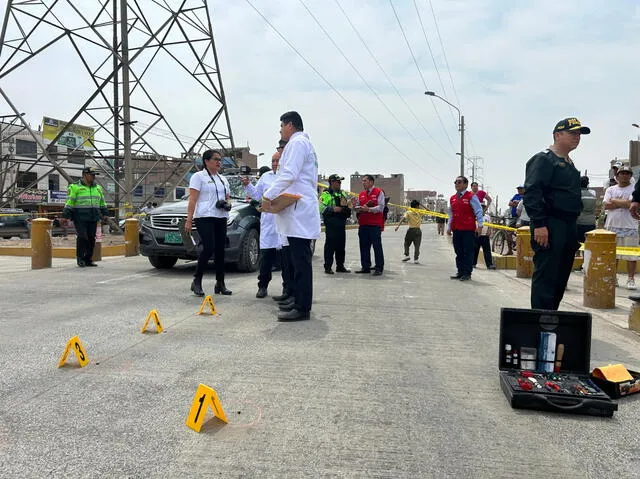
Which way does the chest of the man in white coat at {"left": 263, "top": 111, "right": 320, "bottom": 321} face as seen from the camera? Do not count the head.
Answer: to the viewer's left

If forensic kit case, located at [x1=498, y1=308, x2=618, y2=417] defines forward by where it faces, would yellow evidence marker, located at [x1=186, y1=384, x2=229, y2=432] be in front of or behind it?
in front

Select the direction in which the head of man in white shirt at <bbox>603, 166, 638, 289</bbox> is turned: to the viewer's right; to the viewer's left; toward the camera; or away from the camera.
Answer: toward the camera

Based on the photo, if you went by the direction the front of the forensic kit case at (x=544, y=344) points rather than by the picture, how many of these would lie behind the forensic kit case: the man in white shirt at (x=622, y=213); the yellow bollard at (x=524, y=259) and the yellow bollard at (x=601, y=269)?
3

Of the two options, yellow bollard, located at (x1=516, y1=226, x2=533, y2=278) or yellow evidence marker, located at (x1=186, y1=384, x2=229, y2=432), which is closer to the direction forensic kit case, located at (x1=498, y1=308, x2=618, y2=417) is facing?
the yellow evidence marker

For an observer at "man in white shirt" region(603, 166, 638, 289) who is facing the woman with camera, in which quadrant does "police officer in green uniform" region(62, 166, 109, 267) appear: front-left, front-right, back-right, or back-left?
front-right

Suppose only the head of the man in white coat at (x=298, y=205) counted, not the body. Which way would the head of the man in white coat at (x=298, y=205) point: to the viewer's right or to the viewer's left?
to the viewer's left

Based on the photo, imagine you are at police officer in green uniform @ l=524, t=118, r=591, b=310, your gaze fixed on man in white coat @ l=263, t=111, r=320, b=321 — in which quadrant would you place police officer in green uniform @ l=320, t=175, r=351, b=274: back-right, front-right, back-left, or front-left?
front-right

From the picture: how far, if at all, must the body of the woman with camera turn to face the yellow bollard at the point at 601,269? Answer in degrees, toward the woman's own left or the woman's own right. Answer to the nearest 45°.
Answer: approximately 45° to the woman's own left

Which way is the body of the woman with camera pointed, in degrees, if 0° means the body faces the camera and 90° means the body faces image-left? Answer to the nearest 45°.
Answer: approximately 315°

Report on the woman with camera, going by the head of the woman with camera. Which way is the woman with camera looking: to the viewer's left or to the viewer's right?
to the viewer's right

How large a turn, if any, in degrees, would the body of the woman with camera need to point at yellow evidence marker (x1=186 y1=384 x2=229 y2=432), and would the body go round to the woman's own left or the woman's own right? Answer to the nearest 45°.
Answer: approximately 45° to the woman's own right

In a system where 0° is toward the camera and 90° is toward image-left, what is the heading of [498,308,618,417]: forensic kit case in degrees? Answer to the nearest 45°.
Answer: approximately 0°
